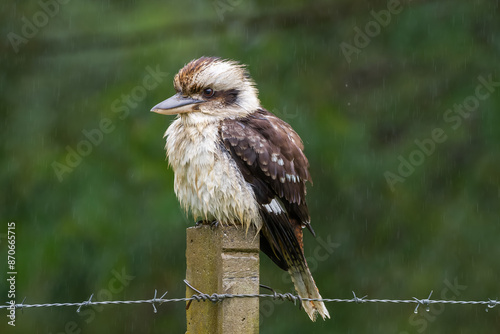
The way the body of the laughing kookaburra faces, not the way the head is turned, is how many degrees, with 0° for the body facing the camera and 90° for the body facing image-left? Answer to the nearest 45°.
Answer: approximately 45°
